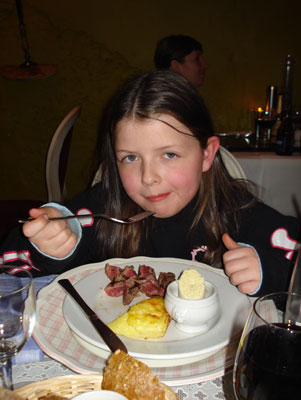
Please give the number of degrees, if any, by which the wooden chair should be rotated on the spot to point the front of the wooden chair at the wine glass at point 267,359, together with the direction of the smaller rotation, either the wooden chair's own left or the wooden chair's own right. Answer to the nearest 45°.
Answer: approximately 90° to the wooden chair's own left

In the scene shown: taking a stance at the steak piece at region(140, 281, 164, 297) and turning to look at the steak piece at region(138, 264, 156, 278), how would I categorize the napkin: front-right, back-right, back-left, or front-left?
back-left

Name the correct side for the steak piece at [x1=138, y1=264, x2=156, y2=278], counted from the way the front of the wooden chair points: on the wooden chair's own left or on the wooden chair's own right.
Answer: on the wooden chair's own left

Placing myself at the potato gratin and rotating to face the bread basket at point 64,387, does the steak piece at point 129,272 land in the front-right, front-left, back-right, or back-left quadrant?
back-right
